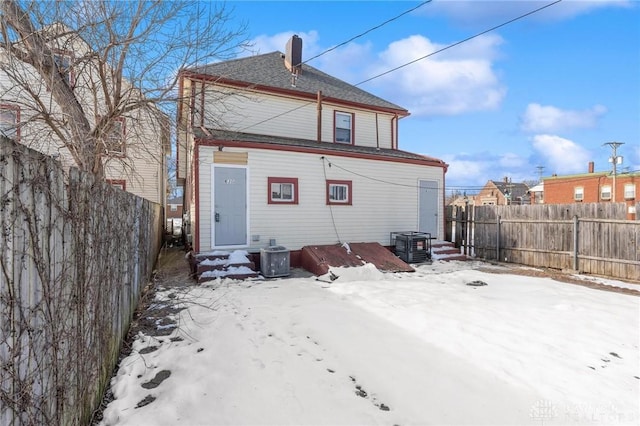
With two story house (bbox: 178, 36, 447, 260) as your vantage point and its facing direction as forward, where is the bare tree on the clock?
The bare tree is roughly at 7 o'clock from the two story house.

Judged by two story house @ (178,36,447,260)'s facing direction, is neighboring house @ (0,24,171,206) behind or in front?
behind

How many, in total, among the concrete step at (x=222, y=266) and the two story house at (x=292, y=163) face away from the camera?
1

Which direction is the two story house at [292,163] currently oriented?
away from the camera

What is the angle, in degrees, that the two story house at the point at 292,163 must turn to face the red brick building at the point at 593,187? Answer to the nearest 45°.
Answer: approximately 45° to its right

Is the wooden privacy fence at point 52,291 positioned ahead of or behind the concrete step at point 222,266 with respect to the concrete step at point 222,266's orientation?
ahead

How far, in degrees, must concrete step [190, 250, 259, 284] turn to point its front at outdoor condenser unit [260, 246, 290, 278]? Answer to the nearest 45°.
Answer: approximately 90° to its left

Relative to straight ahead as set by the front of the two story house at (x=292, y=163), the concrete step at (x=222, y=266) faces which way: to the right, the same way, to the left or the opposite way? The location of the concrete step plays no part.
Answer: the opposite way

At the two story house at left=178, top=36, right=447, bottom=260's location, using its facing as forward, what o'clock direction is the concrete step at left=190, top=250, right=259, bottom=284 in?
The concrete step is roughly at 7 o'clock from the two story house.

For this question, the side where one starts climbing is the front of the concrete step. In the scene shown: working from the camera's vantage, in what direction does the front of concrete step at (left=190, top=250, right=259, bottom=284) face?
facing the viewer
